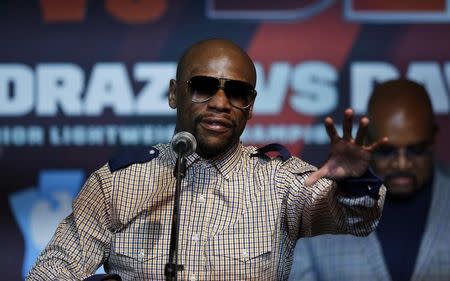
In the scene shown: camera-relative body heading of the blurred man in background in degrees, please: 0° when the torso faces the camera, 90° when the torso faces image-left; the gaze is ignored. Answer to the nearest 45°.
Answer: approximately 0°
